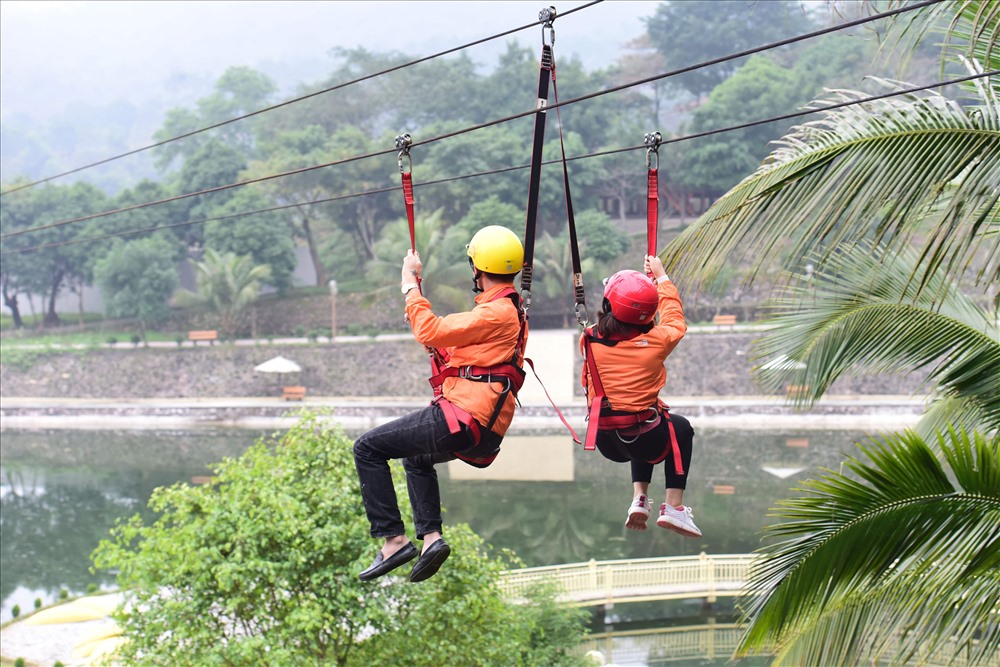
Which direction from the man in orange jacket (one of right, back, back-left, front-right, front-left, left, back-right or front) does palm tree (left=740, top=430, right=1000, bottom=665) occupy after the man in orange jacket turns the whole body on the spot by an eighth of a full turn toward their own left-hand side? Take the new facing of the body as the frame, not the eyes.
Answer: back-left

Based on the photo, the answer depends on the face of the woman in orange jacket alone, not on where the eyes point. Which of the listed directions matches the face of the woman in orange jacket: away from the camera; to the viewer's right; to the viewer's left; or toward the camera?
away from the camera
